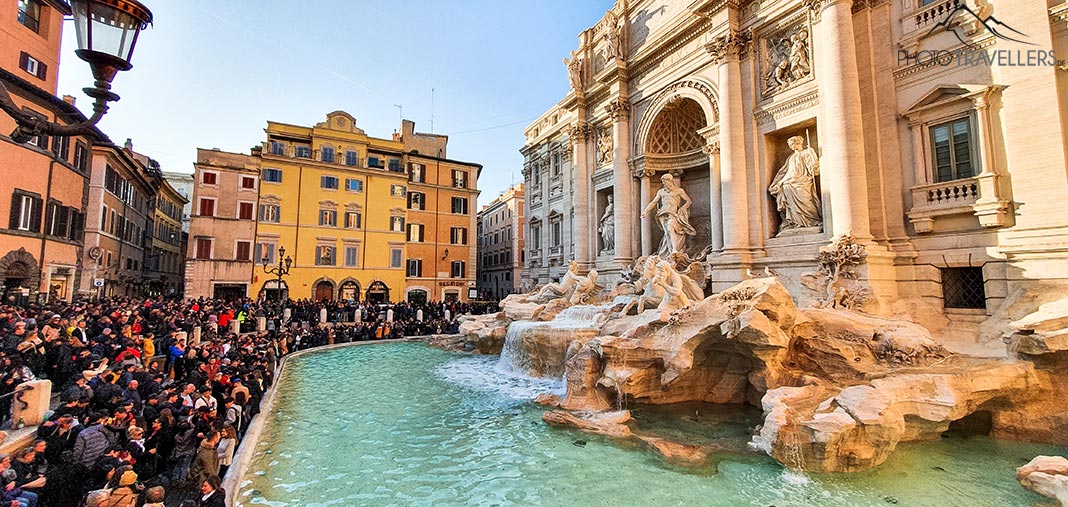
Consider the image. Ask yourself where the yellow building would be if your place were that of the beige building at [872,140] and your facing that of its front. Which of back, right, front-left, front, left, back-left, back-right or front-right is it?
front-right

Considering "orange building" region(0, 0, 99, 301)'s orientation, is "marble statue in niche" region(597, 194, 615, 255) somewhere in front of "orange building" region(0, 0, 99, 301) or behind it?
in front

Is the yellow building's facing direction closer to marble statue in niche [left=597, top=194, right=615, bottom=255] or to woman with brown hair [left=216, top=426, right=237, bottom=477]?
the woman with brown hair

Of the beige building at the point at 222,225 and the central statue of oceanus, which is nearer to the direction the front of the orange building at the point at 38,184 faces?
the central statue of oceanus

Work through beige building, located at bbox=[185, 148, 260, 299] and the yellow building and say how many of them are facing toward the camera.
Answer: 2

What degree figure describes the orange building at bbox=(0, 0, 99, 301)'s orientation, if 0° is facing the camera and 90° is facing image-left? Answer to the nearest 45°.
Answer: approximately 315°

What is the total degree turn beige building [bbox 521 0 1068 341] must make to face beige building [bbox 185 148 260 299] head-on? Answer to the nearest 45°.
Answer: approximately 45° to its right

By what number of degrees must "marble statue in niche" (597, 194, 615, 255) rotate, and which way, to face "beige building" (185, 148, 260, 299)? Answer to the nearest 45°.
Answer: approximately 45° to its right

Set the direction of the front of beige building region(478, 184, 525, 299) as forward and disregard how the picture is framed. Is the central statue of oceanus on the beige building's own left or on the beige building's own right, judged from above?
on the beige building's own left

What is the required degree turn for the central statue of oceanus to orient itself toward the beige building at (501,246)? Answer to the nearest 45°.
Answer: approximately 90° to its right

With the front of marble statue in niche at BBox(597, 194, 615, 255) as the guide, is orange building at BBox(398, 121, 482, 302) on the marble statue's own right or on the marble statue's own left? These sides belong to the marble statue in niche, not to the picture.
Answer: on the marble statue's own right

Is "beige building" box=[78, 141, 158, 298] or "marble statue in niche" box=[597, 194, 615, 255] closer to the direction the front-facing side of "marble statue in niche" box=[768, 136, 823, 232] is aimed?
the beige building
